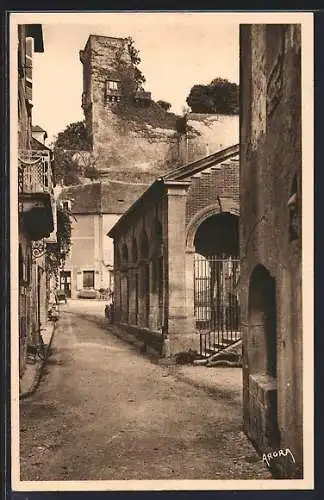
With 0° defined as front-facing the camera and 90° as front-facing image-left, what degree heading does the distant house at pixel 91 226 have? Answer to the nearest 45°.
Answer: approximately 0°

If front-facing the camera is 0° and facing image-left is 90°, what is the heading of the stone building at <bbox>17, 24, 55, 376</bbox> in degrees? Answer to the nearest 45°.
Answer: approximately 270°

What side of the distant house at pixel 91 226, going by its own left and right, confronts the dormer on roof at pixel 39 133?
front

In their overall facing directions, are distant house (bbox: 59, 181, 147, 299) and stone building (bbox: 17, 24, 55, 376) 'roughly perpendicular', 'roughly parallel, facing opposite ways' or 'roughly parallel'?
roughly perpendicular

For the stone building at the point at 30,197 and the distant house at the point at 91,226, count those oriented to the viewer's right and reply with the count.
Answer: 1
